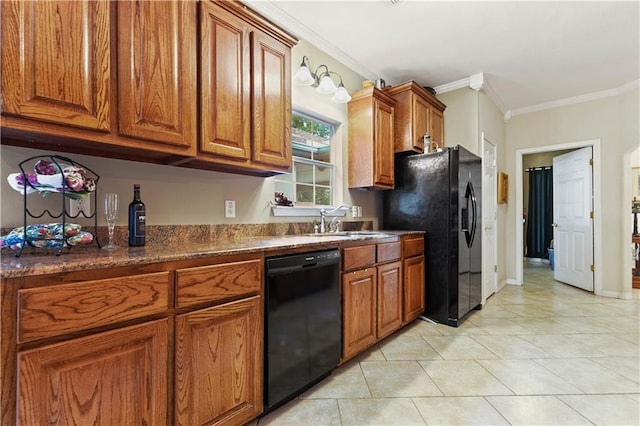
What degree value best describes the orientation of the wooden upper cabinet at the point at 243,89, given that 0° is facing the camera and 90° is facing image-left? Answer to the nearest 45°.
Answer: approximately 315°

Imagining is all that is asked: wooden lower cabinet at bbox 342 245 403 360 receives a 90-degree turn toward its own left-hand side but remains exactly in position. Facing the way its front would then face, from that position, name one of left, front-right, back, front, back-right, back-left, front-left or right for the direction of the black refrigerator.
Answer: front

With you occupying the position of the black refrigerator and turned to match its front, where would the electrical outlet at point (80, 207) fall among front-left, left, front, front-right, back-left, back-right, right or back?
back-right

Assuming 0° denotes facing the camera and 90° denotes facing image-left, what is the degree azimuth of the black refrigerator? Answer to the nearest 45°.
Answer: approximately 270°

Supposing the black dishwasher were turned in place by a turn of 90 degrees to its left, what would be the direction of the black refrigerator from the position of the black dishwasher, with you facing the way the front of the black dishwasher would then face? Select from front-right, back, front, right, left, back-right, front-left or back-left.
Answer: front

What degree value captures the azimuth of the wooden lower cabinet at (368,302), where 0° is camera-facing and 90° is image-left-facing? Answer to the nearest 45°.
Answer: approximately 315°

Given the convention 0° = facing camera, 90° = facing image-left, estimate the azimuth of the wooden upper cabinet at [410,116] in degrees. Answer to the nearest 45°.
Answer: approximately 315°

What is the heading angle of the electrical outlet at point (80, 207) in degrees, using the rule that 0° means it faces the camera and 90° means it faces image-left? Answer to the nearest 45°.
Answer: approximately 0°
